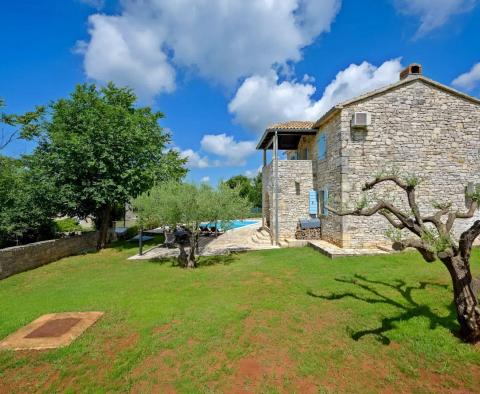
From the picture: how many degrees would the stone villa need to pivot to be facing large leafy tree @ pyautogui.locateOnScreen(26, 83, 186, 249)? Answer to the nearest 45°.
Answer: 0° — it already faces it

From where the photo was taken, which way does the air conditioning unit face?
toward the camera

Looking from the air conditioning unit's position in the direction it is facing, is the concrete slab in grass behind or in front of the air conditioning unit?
in front

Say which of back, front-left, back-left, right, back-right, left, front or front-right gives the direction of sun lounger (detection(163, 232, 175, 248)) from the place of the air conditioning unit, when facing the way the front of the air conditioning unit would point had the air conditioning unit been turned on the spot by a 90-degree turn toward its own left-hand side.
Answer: back

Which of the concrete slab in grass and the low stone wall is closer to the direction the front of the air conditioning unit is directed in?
the concrete slab in grass

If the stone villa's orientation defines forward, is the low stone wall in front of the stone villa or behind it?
in front

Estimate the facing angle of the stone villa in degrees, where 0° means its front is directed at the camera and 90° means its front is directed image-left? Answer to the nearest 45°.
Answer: approximately 90°

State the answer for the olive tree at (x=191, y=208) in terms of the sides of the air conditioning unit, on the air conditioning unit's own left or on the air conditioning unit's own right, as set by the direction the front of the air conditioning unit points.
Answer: on the air conditioning unit's own right

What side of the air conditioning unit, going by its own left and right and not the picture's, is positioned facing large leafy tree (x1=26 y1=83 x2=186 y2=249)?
right

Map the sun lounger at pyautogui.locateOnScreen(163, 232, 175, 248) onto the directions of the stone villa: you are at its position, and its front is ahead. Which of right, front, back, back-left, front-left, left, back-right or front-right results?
front
